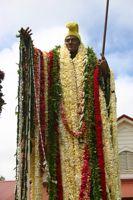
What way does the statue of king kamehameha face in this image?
toward the camera
